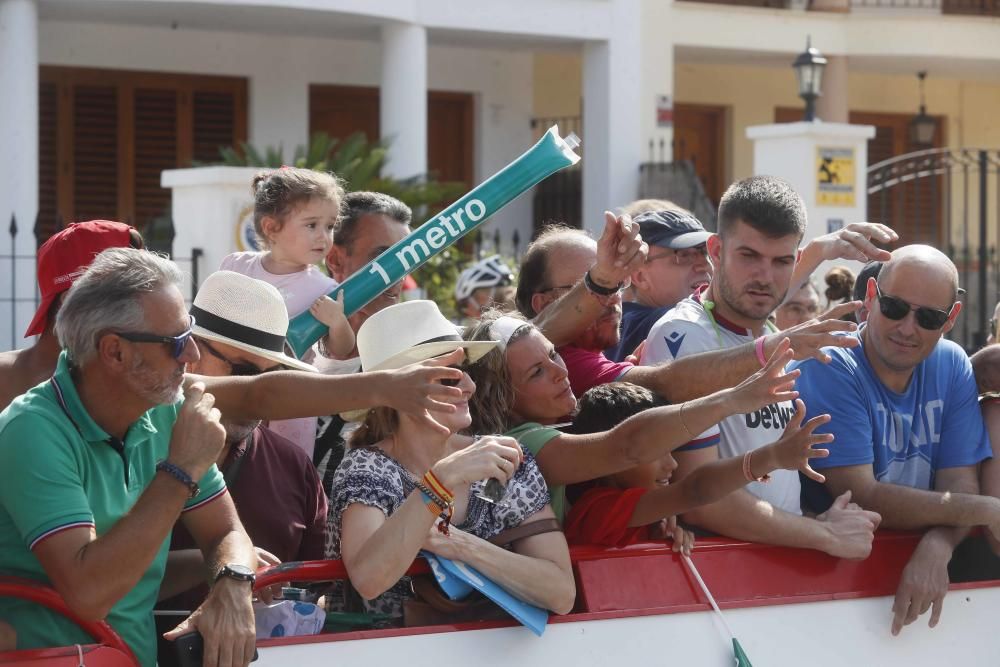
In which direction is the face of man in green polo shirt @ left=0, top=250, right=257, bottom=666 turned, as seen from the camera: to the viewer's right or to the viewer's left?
to the viewer's right

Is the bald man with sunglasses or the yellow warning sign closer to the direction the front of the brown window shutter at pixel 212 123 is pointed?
the bald man with sunglasses

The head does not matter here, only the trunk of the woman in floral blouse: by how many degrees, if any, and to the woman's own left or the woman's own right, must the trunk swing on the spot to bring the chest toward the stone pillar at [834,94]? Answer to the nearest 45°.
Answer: approximately 135° to the woman's own left

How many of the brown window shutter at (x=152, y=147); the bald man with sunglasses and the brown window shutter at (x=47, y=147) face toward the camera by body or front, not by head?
3

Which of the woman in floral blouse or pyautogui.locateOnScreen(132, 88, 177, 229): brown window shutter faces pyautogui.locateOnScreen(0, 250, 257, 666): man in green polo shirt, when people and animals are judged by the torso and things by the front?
the brown window shutter

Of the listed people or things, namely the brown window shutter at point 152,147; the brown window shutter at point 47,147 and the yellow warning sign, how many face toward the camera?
3

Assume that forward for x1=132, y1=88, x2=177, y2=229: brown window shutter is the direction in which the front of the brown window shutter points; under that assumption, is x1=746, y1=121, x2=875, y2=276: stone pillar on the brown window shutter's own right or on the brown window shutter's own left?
on the brown window shutter's own left

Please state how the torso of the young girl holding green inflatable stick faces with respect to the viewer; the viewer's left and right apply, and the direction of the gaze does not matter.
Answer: facing the viewer and to the right of the viewer

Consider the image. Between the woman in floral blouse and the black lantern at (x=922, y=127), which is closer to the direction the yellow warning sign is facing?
the woman in floral blouse

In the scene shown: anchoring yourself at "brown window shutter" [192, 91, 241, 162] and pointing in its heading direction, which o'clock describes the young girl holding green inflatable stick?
The young girl holding green inflatable stick is roughly at 12 o'clock from the brown window shutter.
